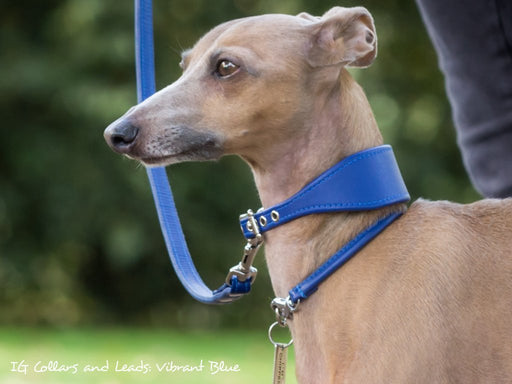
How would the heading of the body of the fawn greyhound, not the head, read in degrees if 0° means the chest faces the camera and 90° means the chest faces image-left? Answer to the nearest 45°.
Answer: approximately 90°
